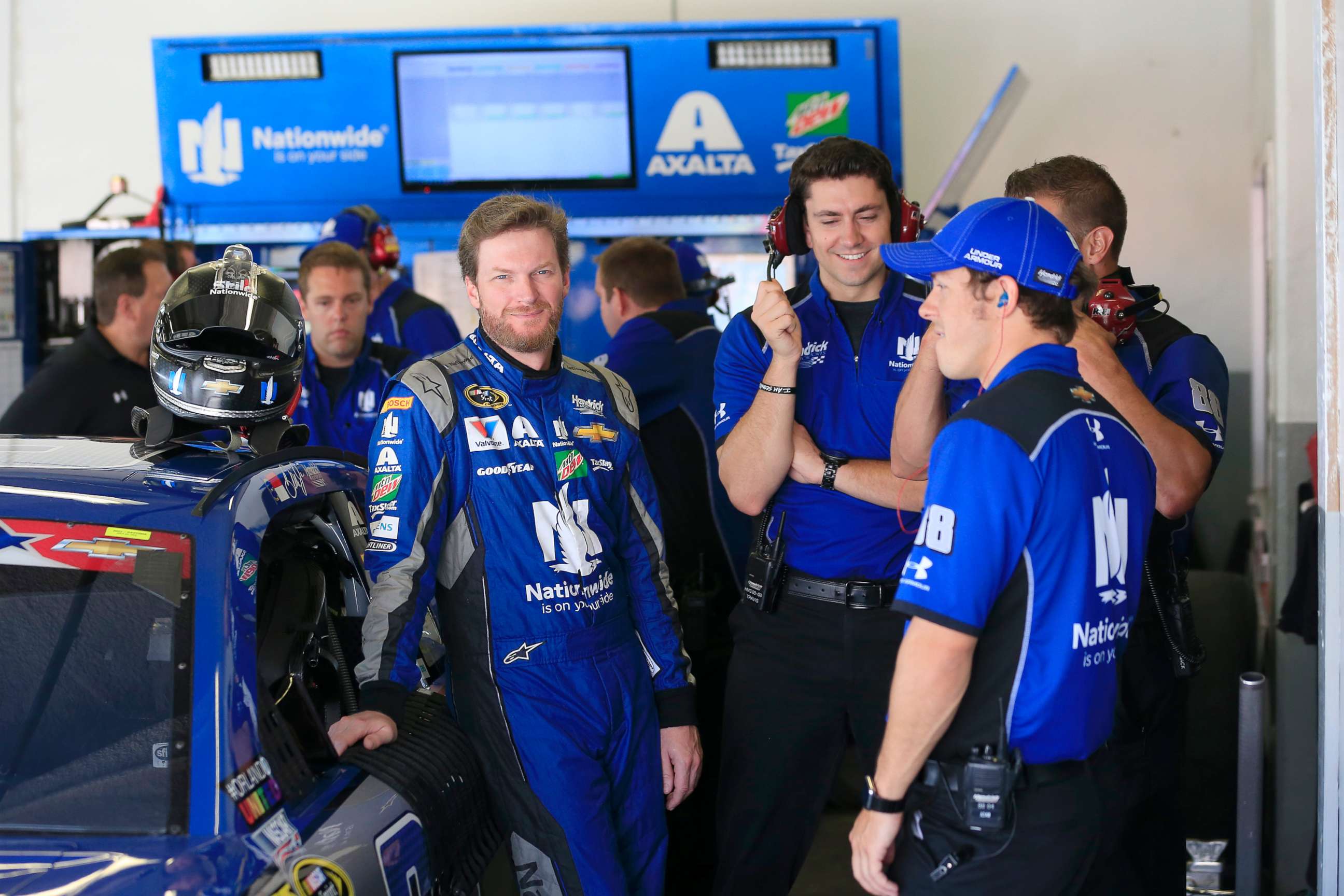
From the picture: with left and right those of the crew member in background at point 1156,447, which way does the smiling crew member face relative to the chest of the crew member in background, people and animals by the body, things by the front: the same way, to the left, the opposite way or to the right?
to the left

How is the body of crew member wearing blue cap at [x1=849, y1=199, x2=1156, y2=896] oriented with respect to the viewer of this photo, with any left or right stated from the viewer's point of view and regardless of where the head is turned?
facing away from the viewer and to the left of the viewer

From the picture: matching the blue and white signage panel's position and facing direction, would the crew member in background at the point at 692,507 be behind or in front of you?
in front

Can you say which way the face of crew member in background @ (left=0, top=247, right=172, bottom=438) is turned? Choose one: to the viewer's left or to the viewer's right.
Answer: to the viewer's right

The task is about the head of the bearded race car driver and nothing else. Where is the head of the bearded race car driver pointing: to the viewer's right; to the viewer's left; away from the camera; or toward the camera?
toward the camera

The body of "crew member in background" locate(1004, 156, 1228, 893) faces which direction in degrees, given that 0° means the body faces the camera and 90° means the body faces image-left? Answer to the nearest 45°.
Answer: approximately 90°

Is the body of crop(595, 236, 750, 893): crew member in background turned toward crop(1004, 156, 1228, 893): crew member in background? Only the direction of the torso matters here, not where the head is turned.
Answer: no

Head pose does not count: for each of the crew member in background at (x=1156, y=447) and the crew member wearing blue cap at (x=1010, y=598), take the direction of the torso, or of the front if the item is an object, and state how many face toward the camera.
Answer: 0

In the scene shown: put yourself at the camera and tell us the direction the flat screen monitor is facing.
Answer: facing the viewer

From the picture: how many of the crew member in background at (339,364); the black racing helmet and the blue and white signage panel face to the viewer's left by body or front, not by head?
0

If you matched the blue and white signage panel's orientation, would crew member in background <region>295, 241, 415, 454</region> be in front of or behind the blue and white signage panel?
in front

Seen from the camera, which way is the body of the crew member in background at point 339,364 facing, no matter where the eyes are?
toward the camera

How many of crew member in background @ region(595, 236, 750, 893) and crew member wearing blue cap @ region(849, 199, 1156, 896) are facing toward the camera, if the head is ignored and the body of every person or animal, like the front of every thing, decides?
0

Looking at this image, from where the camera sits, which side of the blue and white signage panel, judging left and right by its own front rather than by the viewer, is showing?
front

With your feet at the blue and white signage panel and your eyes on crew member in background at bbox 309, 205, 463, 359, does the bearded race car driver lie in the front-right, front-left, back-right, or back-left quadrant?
front-left
